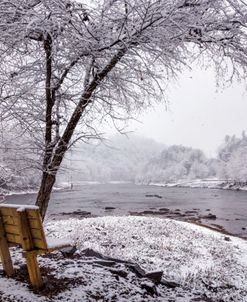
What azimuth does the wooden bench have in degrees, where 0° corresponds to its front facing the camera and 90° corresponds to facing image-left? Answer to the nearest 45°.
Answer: approximately 225°
